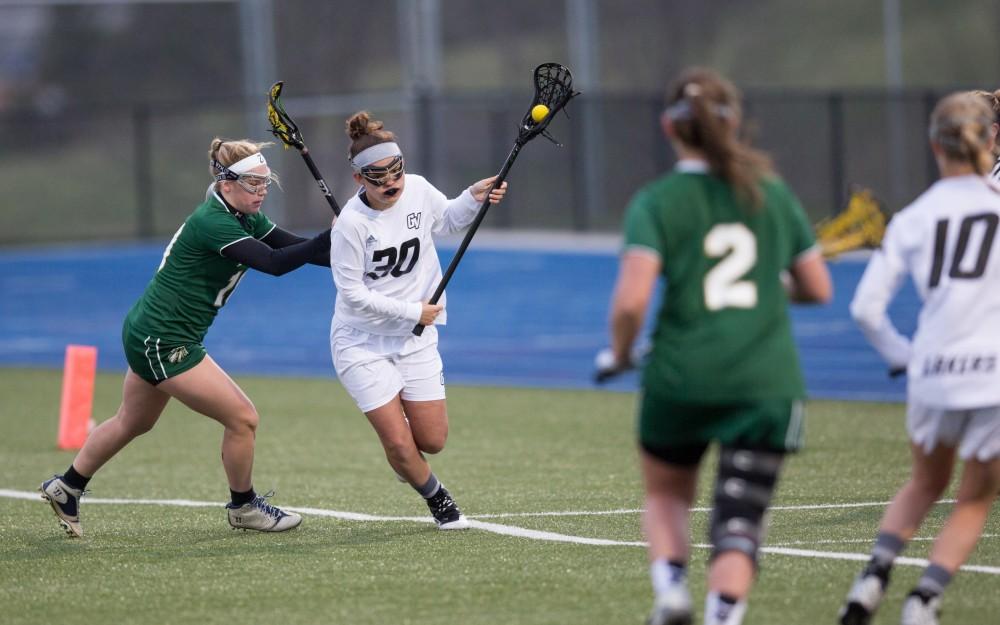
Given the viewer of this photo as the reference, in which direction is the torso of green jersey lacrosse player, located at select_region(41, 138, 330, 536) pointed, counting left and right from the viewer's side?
facing to the right of the viewer

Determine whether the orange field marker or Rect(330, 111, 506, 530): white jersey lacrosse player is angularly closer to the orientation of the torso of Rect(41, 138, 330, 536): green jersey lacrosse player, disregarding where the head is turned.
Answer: the white jersey lacrosse player

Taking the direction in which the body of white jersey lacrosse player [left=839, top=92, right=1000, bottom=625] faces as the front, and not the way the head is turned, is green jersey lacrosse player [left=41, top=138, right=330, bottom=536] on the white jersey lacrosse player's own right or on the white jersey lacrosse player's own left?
on the white jersey lacrosse player's own left

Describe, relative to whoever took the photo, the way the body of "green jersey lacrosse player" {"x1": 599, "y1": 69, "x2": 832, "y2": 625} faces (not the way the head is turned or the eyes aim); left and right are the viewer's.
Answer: facing away from the viewer

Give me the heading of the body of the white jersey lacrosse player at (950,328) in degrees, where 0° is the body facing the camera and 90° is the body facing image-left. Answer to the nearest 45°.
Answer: approximately 180°

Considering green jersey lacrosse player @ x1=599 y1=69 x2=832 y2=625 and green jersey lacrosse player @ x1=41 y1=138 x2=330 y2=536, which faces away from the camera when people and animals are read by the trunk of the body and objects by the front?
green jersey lacrosse player @ x1=599 y1=69 x2=832 y2=625

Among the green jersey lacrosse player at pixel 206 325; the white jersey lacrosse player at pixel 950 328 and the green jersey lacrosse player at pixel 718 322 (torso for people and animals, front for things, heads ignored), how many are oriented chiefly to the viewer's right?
1

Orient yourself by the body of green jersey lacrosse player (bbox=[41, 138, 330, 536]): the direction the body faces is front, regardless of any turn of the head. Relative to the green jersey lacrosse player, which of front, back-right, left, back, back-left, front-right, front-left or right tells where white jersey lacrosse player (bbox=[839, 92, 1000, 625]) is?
front-right

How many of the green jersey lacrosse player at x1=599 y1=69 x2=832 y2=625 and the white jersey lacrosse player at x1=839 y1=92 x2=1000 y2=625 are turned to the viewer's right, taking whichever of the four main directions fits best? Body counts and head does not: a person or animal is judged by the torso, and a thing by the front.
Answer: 0

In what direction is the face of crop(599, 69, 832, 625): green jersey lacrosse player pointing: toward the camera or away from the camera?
away from the camera

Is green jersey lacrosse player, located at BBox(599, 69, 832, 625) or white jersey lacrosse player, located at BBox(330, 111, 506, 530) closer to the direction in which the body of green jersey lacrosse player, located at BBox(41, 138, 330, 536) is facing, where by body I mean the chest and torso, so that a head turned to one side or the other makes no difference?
the white jersey lacrosse player

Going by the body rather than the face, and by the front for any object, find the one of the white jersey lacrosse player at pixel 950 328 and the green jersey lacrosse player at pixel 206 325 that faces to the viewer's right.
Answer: the green jersey lacrosse player

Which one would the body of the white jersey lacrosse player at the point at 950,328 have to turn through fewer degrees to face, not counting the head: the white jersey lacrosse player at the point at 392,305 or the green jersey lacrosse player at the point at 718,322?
the white jersey lacrosse player

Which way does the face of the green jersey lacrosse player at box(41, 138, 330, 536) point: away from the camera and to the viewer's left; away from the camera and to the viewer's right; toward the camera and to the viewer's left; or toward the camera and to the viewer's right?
toward the camera and to the viewer's right

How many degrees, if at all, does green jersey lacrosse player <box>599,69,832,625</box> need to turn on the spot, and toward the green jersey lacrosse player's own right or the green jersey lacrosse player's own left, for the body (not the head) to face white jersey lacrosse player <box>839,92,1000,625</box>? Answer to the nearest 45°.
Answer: approximately 45° to the green jersey lacrosse player's own right

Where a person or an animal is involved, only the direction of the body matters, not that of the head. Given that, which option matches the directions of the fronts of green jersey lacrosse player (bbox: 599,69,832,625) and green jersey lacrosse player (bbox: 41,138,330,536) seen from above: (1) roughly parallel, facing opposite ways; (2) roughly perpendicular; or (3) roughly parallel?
roughly perpendicular
